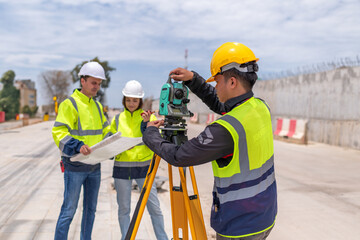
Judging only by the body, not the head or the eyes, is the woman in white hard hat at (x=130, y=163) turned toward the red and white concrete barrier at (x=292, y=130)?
no

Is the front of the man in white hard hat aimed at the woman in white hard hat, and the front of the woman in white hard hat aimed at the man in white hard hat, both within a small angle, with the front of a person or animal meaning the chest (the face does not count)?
no

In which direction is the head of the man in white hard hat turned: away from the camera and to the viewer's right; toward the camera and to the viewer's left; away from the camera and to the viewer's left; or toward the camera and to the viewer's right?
toward the camera and to the viewer's right

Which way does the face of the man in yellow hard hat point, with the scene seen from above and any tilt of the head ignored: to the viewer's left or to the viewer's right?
to the viewer's left

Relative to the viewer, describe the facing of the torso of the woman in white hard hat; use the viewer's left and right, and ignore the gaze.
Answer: facing the viewer

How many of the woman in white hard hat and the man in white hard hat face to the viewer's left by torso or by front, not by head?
0

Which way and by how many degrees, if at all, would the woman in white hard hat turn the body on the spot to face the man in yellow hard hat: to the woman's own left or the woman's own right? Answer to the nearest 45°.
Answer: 0° — they already face them

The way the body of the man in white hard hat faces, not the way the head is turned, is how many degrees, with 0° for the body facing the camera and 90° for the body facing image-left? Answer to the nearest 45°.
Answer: approximately 315°

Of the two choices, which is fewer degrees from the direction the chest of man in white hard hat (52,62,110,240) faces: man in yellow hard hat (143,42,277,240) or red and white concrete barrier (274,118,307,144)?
the man in yellow hard hat

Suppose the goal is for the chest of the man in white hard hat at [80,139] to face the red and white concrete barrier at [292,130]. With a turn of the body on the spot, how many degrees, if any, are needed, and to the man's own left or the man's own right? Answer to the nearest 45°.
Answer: approximately 90° to the man's own left
